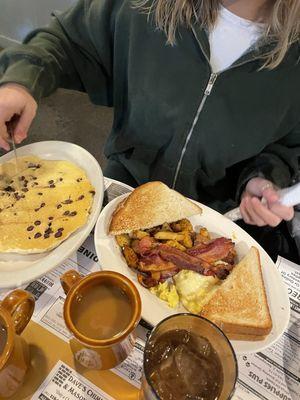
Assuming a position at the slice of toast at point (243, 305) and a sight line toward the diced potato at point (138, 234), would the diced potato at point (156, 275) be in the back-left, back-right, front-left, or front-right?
front-left

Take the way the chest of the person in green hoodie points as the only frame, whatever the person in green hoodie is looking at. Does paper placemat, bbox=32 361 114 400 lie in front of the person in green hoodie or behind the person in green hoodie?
in front

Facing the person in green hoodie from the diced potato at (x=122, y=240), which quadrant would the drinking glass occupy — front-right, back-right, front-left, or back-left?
back-right

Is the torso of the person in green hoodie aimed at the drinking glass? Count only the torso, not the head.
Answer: yes

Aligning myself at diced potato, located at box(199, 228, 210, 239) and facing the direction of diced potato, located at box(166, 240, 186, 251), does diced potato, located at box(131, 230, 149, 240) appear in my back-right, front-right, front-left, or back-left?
front-right

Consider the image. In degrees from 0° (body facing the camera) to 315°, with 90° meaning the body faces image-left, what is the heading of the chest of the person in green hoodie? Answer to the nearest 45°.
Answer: approximately 0°

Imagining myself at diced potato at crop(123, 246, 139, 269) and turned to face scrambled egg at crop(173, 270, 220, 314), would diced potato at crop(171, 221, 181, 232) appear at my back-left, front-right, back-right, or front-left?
front-left

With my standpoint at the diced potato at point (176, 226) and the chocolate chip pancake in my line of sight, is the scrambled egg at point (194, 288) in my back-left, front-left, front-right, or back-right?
back-left

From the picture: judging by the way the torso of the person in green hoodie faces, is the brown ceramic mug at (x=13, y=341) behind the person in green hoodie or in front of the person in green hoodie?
in front
